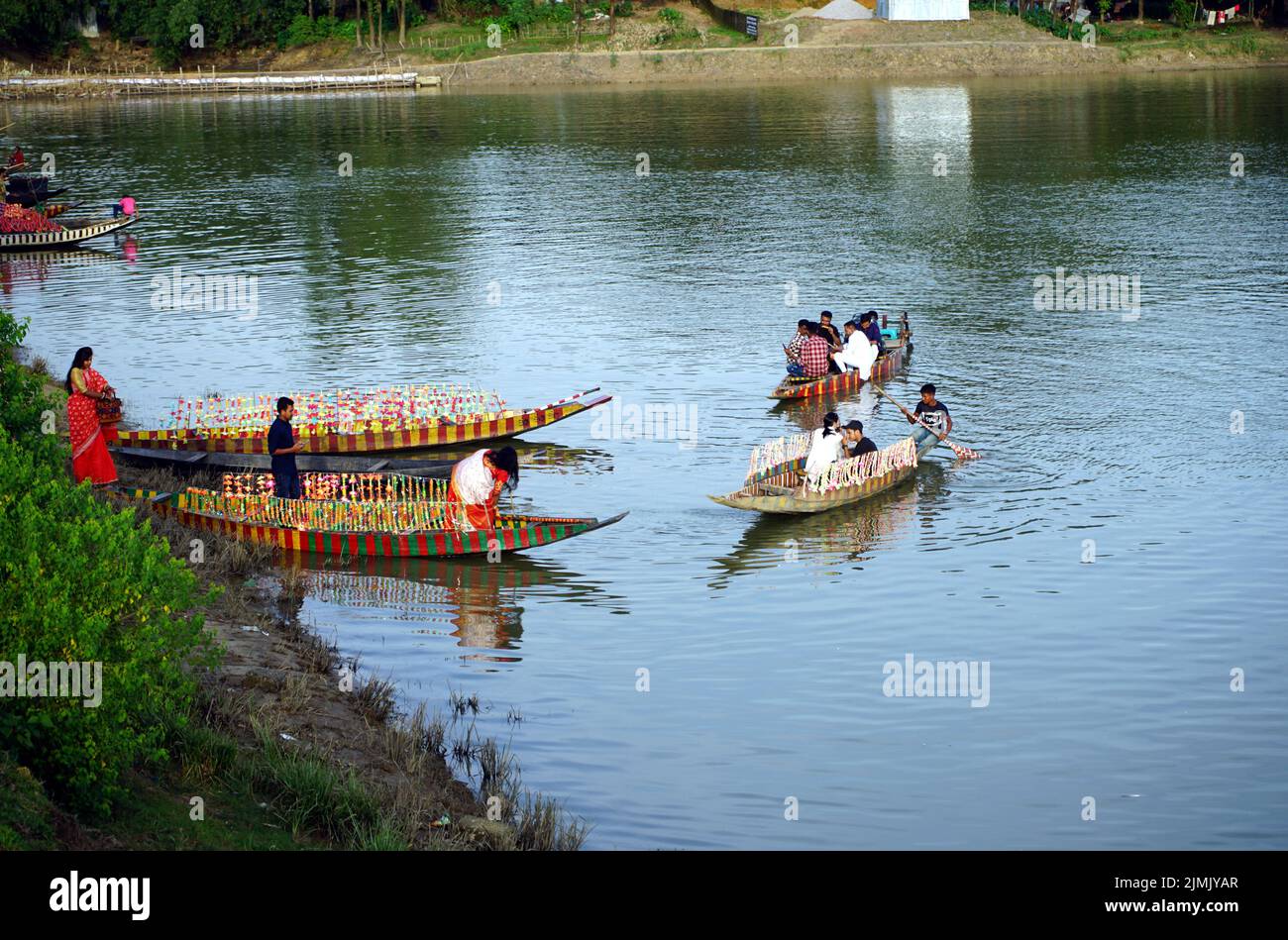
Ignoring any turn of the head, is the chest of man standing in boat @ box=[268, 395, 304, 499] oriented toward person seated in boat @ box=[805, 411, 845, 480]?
yes

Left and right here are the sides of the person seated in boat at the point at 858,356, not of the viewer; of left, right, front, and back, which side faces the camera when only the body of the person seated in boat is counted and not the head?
left

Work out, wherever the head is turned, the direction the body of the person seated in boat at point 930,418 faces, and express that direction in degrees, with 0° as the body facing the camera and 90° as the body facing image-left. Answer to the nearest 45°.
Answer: approximately 45°

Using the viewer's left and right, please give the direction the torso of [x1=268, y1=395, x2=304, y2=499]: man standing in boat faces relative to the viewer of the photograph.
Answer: facing to the right of the viewer

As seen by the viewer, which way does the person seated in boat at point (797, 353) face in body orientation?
to the viewer's right

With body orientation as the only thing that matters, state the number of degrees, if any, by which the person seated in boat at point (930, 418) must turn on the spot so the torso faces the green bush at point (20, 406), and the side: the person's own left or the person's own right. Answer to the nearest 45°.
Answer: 0° — they already face it

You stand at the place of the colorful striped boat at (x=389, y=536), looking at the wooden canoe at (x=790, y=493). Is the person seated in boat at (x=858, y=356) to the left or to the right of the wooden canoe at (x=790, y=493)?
left

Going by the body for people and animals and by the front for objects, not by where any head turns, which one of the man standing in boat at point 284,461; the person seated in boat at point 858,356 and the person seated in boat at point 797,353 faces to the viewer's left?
the person seated in boat at point 858,356

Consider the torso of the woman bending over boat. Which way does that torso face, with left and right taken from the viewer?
facing to the right of the viewer
